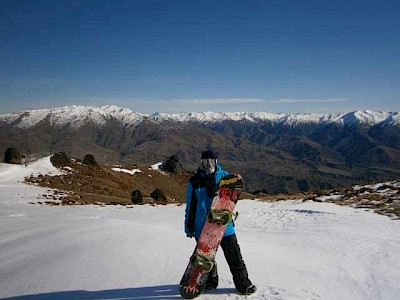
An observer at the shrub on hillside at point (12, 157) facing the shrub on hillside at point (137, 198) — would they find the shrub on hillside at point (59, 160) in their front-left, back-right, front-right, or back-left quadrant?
front-left

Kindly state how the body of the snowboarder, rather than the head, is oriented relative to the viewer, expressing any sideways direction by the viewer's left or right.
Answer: facing the viewer

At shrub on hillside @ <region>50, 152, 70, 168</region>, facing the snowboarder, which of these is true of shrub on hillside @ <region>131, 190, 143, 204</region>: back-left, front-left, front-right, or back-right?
front-left

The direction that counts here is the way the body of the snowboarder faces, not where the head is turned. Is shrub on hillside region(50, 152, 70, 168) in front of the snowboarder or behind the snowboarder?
behind

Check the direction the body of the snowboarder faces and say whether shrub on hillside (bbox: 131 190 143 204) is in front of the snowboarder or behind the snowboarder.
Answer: behind

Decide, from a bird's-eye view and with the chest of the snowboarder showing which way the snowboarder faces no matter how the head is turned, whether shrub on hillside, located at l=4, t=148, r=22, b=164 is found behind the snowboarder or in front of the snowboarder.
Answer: behind
